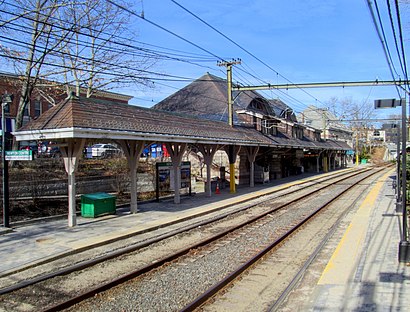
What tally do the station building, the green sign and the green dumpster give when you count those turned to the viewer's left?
0

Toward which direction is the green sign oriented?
toward the camera

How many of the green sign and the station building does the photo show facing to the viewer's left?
0

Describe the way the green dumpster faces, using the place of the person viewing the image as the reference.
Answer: facing the viewer and to the right of the viewer

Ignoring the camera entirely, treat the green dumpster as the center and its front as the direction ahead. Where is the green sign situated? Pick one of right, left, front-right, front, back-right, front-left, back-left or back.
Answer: right

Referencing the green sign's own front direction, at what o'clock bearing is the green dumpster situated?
The green dumpster is roughly at 8 o'clock from the green sign.

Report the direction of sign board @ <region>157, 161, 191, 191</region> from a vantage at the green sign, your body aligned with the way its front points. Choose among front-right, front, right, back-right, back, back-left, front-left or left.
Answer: back-left

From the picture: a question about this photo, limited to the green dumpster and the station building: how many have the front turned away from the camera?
0
